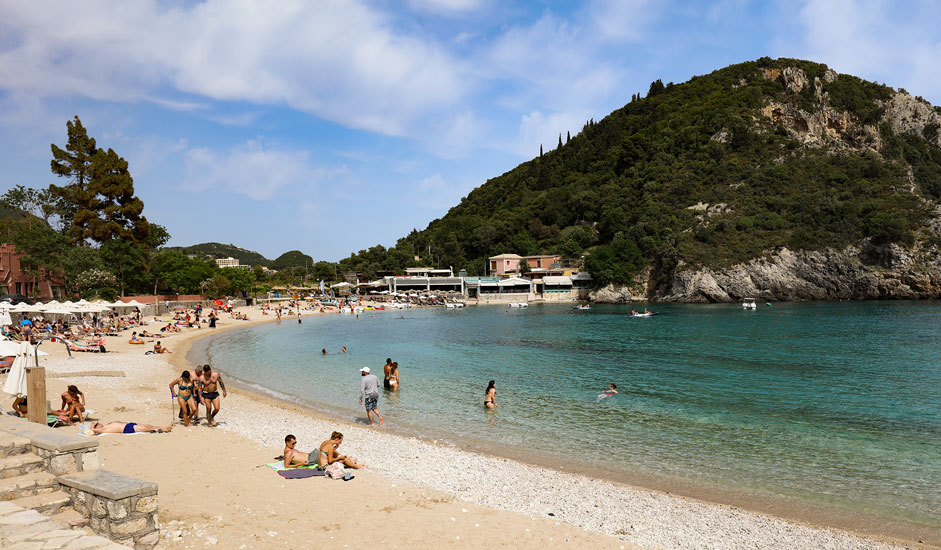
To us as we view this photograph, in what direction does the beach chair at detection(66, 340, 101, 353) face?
facing to the right of the viewer

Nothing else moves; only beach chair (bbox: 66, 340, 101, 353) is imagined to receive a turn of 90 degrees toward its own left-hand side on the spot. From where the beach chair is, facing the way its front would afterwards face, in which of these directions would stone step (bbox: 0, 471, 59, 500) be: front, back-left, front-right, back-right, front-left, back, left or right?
back

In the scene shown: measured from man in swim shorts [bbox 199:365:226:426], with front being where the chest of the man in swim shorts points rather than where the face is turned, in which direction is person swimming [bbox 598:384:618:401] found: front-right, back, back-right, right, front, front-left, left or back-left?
left

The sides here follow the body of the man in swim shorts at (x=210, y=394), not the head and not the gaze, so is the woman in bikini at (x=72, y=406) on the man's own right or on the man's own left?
on the man's own right

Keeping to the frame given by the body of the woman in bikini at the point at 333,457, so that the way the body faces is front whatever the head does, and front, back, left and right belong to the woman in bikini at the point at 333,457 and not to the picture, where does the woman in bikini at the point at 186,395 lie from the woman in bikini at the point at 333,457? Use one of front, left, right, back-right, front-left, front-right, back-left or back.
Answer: back-left

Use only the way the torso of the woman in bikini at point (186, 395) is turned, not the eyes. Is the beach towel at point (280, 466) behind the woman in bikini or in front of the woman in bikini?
in front

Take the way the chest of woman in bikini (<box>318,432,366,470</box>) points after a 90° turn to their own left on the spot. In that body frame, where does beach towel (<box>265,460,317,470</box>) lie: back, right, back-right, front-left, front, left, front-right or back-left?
left

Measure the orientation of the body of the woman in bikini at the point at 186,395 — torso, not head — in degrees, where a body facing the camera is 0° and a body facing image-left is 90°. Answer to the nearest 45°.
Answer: approximately 0°

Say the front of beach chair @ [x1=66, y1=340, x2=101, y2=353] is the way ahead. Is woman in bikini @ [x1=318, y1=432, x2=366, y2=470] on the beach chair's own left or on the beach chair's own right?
on the beach chair's own right

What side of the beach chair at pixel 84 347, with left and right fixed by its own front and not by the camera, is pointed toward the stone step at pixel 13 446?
right

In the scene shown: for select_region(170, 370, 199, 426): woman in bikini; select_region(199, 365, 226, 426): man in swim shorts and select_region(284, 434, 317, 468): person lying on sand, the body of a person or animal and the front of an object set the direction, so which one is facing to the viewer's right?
the person lying on sand

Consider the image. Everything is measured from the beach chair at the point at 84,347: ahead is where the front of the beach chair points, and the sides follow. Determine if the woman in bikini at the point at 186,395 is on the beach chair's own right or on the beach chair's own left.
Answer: on the beach chair's own right

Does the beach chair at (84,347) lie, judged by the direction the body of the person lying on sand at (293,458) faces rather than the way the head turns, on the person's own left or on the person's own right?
on the person's own left

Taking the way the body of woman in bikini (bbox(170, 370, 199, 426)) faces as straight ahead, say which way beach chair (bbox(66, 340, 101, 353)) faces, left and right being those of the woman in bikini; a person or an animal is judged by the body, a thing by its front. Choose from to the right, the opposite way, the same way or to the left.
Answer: to the left
